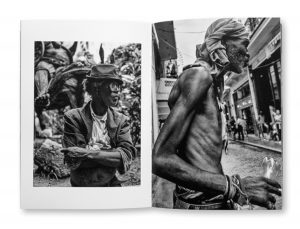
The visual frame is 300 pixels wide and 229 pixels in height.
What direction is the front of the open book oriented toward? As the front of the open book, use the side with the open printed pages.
toward the camera
